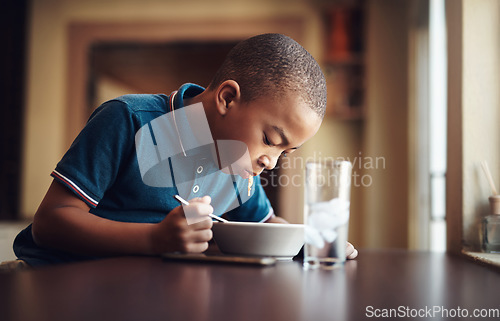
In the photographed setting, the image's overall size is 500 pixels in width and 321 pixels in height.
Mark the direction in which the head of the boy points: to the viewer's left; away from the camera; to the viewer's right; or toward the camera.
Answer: to the viewer's right

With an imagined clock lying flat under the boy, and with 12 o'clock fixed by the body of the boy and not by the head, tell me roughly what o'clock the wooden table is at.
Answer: The wooden table is roughly at 1 o'clock from the boy.
